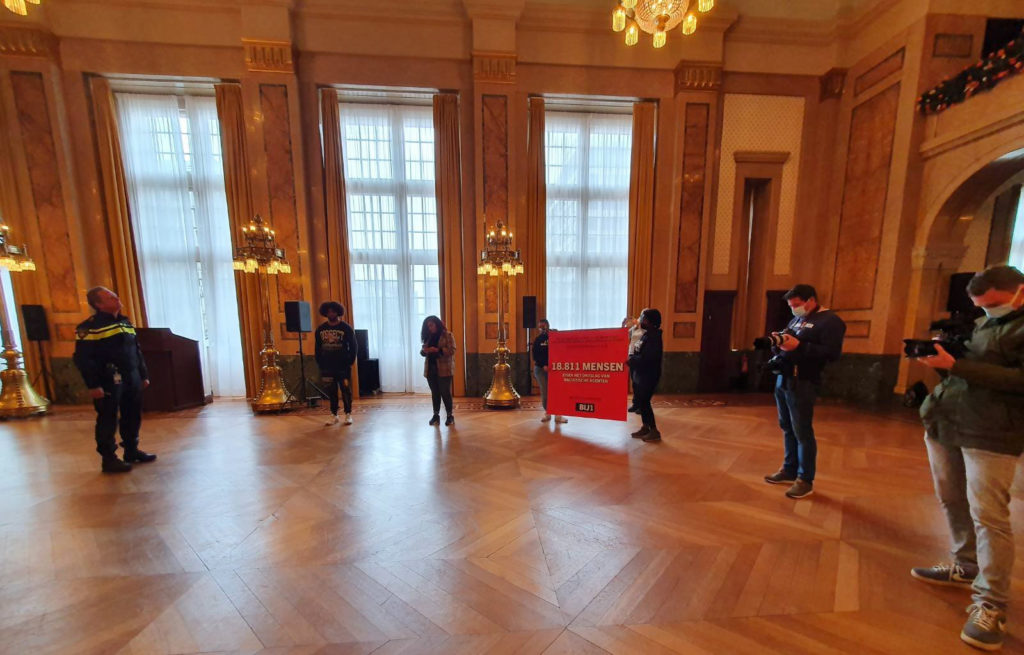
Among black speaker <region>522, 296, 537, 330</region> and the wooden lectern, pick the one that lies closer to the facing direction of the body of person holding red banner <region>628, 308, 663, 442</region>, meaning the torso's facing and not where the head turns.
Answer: the wooden lectern

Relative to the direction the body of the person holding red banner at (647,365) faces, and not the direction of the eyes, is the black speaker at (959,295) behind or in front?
behind

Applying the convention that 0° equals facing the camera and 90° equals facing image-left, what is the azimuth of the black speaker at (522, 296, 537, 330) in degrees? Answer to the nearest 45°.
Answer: approximately 0°

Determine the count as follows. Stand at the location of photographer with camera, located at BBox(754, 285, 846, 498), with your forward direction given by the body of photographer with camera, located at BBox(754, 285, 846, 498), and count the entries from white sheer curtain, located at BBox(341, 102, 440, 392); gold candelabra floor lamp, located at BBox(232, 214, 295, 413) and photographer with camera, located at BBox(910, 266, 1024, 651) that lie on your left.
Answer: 1

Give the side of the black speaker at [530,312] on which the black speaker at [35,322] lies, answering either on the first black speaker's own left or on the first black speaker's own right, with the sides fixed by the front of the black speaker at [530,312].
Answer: on the first black speaker's own right

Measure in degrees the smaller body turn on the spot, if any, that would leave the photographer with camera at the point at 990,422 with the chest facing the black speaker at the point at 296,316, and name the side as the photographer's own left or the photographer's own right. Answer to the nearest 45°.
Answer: approximately 45° to the photographer's own right

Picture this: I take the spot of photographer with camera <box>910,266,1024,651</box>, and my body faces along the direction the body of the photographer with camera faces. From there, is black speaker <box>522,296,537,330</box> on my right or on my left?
on my right
